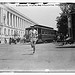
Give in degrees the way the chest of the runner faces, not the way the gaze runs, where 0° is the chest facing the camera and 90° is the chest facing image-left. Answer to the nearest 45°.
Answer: approximately 0°
